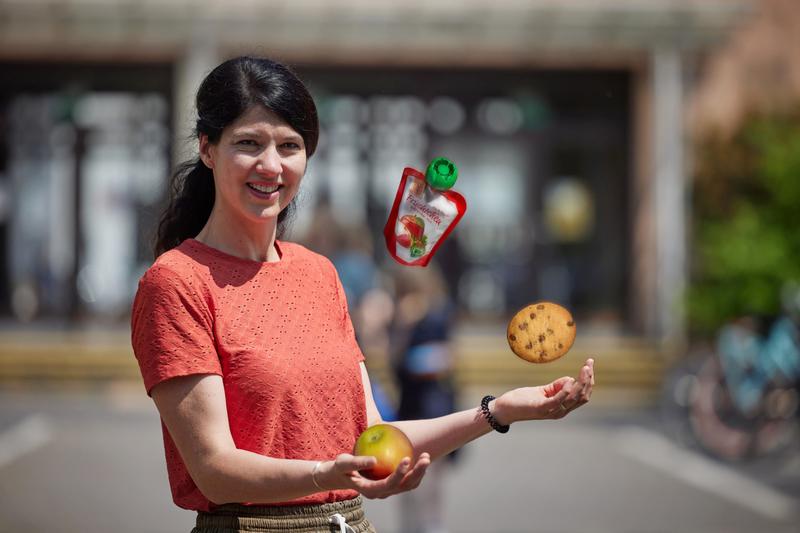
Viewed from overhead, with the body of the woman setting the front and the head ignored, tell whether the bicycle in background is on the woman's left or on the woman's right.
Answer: on the woman's left

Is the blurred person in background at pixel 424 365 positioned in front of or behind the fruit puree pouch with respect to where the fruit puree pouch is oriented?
behind

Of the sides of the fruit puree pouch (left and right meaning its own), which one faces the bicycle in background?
back

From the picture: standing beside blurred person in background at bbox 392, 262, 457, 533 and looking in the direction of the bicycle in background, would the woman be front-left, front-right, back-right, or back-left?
back-right

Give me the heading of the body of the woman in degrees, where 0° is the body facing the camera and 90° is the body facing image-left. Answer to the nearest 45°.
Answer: approximately 315°

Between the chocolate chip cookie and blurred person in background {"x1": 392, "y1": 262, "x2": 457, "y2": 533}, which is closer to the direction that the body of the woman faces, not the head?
the chocolate chip cookie

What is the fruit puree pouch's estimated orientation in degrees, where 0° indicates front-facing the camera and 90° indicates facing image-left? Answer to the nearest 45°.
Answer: approximately 0°

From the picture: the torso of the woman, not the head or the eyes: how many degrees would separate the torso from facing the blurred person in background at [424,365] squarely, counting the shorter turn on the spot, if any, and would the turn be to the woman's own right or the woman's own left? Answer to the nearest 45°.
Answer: approximately 135° to the woman's own left
